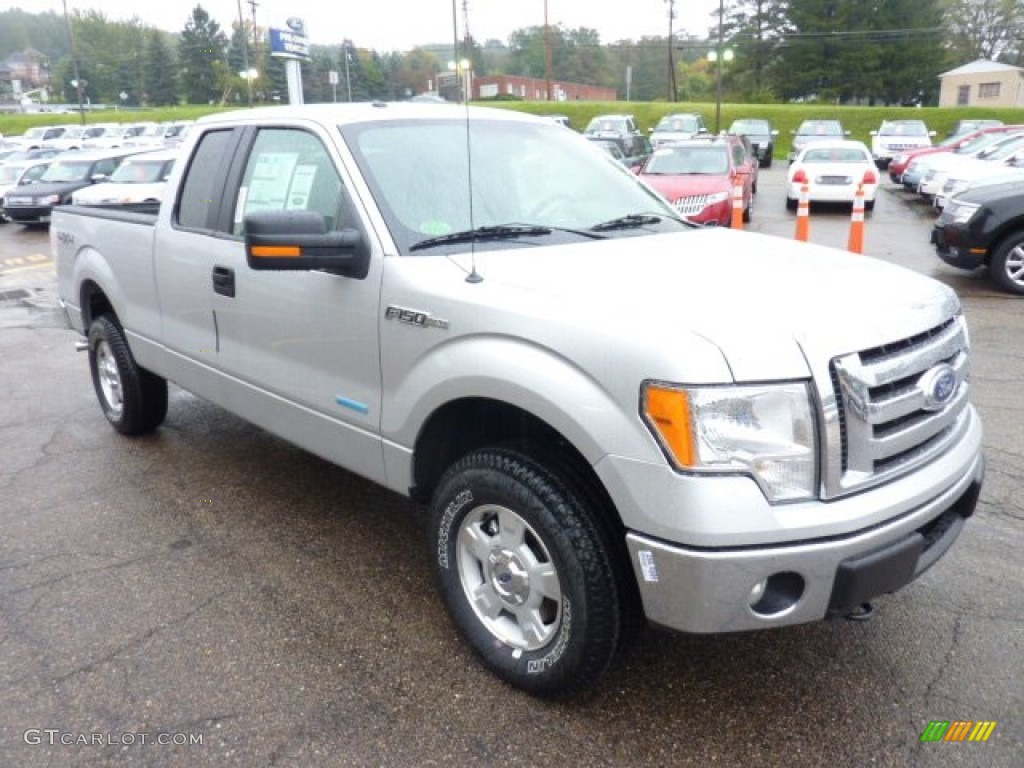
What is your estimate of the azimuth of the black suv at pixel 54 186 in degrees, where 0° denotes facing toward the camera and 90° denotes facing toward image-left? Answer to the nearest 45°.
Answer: approximately 45°

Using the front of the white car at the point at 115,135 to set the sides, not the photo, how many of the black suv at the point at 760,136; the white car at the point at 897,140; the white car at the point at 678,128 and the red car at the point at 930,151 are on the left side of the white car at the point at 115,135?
4

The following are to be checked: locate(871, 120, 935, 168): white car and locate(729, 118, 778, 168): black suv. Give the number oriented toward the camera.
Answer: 2

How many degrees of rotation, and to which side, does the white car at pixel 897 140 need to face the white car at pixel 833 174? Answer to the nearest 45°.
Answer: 0° — it already faces it

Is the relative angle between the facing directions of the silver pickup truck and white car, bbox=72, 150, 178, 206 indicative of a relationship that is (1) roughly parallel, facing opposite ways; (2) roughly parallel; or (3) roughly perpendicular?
roughly perpendicular

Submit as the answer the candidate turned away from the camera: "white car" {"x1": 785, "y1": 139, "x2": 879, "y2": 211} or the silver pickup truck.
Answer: the white car

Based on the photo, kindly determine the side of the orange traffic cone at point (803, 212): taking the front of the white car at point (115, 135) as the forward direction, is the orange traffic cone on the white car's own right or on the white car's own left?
on the white car's own left

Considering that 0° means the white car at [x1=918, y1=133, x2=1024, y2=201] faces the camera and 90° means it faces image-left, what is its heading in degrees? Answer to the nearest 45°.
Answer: approximately 45°

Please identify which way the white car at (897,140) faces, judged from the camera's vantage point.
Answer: facing the viewer

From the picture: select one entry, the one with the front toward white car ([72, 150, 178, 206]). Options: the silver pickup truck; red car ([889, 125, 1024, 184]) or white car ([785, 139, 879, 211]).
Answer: the red car

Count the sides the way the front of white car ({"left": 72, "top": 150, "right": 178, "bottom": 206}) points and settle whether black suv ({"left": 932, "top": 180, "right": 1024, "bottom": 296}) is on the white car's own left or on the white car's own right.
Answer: on the white car's own left

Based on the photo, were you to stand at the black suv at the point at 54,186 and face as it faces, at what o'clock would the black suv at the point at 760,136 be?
the black suv at the point at 760,136 is roughly at 7 o'clock from the black suv at the point at 54,186.

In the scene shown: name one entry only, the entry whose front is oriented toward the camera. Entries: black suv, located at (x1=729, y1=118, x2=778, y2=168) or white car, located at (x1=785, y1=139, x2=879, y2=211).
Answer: the black suv

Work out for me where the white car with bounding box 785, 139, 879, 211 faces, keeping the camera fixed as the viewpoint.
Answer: facing away from the viewer

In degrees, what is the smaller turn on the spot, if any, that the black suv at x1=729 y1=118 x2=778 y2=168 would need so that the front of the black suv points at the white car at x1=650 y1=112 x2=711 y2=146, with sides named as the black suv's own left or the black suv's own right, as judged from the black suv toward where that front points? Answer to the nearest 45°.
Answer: approximately 45° to the black suv's own right

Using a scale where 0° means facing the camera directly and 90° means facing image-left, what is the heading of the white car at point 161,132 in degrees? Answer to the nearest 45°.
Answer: approximately 45°

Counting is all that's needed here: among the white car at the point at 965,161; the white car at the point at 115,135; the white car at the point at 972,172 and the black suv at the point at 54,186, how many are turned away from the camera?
0

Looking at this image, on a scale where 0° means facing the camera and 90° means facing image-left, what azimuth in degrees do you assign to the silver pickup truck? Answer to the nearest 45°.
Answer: approximately 315°

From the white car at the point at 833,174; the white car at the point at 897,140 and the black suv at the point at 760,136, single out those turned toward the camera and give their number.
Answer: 2

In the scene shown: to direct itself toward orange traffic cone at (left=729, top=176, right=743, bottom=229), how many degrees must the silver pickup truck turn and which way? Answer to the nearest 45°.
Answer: approximately 135° to its left

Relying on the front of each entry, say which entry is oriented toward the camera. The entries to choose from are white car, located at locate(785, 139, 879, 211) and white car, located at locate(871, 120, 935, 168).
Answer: white car, located at locate(871, 120, 935, 168)

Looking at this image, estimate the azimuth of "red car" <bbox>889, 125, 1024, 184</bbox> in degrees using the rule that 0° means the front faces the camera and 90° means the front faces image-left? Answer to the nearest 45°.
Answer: approximately 45°
